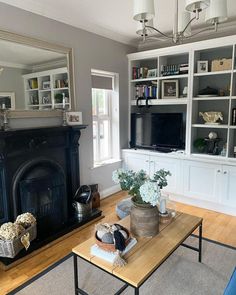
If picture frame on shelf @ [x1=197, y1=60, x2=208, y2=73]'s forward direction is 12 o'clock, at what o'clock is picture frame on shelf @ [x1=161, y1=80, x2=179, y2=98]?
picture frame on shelf @ [x1=161, y1=80, x2=179, y2=98] is roughly at 4 o'clock from picture frame on shelf @ [x1=197, y1=60, x2=208, y2=73].

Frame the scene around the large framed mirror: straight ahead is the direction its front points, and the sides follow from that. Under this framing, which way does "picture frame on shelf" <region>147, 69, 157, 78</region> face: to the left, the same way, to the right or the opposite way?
to the right

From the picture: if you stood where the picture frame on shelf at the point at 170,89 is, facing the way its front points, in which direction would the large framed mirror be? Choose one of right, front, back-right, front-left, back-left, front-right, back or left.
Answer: front-right

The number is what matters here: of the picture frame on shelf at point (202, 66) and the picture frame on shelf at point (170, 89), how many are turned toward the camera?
2

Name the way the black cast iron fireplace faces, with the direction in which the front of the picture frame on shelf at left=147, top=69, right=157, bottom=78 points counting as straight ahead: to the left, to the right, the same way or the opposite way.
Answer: to the left

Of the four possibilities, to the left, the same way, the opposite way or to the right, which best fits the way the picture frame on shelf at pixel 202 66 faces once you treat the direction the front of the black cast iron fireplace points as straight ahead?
to the right

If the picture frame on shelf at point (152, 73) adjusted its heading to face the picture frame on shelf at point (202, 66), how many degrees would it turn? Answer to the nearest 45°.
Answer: approximately 45° to its left
